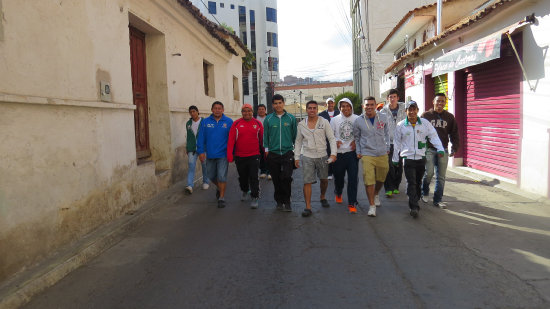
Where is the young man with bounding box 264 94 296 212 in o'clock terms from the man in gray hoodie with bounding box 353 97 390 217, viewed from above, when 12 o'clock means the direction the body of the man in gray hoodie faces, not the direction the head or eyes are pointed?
The young man is roughly at 3 o'clock from the man in gray hoodie.

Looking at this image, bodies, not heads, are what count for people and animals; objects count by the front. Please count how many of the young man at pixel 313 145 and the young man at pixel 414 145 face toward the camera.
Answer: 2

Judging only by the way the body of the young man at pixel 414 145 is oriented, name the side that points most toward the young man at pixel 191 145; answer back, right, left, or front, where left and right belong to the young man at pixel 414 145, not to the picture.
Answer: right

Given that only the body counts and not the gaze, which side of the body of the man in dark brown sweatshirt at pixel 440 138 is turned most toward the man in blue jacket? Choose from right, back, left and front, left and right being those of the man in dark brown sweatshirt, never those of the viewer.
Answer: right

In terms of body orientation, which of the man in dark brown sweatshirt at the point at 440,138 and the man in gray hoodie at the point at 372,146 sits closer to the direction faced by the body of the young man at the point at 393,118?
the man in gray hoodie

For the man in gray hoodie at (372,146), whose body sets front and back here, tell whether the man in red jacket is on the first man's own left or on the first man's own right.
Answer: on the first man's own right

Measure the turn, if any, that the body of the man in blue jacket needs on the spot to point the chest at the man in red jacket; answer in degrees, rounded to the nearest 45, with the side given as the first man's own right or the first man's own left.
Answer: approximately 45° to the first man's own left

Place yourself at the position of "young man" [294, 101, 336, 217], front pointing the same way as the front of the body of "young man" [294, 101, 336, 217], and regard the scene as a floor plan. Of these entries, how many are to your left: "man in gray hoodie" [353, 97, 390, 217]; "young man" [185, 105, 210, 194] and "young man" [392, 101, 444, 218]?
2

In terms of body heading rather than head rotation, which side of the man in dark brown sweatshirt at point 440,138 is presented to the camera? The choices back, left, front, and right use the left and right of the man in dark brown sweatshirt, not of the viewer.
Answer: front

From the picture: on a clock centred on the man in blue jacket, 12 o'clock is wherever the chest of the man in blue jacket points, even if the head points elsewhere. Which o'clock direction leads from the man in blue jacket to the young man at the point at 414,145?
The young man is roughly at 10 o'clock from the man in blue jacket.

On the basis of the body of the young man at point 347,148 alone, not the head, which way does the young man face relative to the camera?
toward the camera

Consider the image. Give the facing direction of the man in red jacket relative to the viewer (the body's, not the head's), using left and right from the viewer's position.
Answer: facing the viewer

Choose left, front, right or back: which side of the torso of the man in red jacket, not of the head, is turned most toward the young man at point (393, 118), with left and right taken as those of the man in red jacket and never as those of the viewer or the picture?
left

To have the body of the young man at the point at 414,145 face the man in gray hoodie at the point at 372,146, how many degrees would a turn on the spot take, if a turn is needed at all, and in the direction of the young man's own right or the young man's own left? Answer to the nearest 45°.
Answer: approximately 90° to the young man's own right
